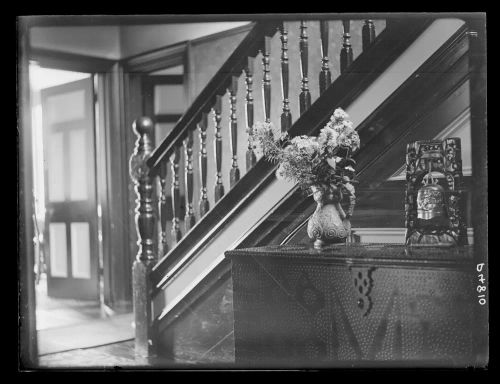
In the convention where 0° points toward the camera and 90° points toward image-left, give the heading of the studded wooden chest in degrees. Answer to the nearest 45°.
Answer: approximately 0°

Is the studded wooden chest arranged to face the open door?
no
